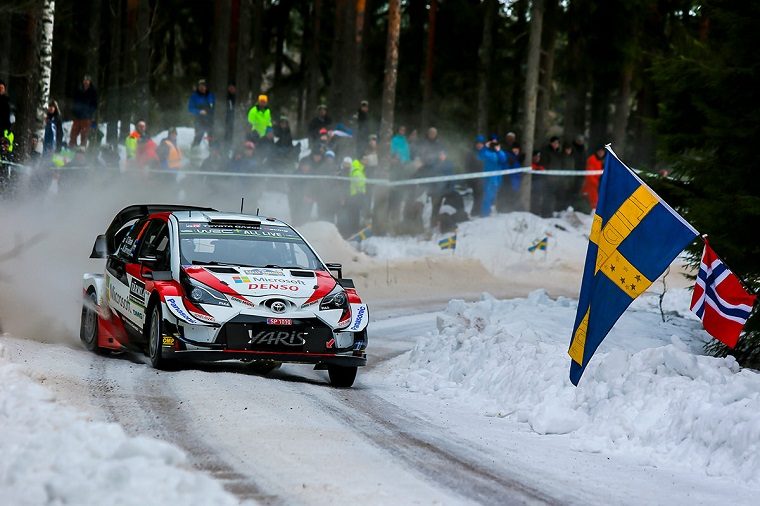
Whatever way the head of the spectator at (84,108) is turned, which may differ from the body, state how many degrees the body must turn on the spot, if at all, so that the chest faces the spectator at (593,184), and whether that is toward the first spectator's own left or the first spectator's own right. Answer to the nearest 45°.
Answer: approximately 90° to the first spectator's own left

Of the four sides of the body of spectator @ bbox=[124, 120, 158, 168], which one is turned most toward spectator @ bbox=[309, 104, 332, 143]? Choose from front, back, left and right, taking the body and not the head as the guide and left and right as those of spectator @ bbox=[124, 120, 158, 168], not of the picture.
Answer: left

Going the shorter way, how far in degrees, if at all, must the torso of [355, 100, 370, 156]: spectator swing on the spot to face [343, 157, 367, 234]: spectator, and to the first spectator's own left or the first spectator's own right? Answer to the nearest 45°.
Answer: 0° — they already face them

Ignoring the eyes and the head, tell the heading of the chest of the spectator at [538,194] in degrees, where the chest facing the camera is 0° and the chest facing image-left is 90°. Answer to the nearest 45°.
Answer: approximately 0°

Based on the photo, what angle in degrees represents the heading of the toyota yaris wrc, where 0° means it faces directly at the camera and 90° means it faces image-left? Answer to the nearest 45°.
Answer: approximately 315°

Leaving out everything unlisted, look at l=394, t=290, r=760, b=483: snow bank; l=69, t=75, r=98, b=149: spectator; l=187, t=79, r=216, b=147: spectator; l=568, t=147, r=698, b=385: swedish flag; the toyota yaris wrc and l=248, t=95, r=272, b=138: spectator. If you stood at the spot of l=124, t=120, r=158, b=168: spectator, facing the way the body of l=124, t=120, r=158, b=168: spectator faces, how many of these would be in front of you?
3

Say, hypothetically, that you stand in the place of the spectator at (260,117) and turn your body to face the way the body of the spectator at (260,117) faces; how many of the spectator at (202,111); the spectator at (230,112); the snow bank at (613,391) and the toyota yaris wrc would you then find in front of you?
2

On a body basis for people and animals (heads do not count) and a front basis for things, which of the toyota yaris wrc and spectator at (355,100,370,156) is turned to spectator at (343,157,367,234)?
spectator at (355,100,370,156)

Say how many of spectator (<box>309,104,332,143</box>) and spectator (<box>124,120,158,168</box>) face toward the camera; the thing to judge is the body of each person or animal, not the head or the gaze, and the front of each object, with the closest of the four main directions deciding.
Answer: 2

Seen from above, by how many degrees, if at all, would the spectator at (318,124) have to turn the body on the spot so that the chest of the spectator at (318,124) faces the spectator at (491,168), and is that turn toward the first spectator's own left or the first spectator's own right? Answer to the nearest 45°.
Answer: approximately 90° to the first spectator's own left

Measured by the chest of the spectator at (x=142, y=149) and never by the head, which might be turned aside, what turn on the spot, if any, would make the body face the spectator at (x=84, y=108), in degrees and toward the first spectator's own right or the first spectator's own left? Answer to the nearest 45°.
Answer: approximately 135° to the first spectator's own right
